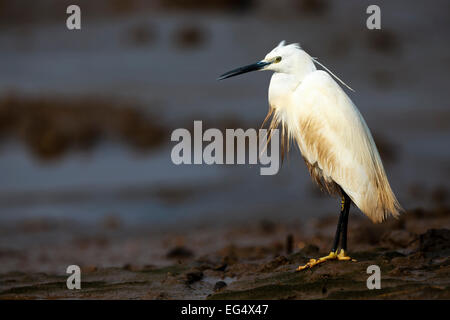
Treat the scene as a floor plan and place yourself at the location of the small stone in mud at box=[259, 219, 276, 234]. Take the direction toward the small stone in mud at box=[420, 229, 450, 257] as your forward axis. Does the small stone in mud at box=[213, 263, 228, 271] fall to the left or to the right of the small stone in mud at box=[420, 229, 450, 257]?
right

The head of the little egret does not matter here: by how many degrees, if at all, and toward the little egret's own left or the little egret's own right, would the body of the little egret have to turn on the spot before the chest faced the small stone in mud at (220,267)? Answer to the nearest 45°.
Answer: approximately 45° to the little egret's own right

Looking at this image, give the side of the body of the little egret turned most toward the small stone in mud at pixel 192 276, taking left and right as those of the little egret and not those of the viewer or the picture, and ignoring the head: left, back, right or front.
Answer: front

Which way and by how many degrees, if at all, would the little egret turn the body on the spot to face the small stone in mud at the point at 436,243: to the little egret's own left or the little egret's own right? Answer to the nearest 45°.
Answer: approximately 135° to the little egret's own right

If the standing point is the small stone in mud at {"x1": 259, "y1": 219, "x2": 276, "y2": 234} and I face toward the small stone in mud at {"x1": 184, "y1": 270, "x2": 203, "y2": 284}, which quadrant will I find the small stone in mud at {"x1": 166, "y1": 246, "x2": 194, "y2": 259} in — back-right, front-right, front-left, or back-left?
front-right

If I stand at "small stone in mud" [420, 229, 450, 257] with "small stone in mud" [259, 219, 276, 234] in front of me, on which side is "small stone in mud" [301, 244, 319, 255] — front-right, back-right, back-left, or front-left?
front-left

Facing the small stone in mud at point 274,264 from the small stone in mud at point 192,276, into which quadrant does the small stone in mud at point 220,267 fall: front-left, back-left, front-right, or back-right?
front-left

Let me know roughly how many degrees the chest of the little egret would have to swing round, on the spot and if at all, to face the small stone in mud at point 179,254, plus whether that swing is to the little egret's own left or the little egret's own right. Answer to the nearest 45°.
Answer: approximately 45° to the little egret's own right

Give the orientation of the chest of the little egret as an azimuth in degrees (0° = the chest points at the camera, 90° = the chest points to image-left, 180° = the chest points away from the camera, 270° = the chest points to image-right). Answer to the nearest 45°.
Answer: approximately 90°

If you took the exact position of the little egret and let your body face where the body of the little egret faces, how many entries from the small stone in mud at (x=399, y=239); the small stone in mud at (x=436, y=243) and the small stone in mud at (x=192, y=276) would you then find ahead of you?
1
